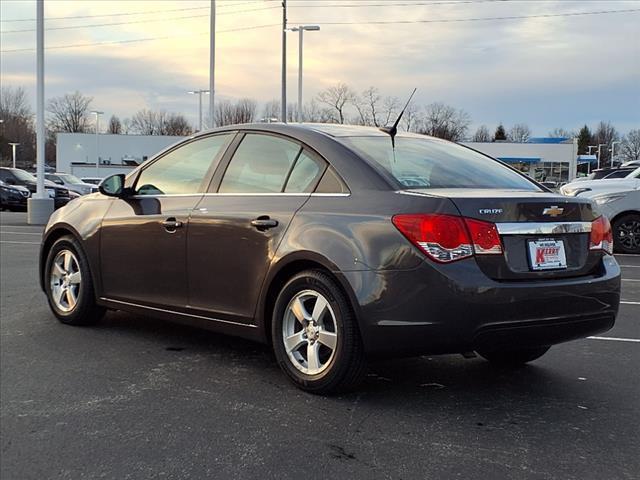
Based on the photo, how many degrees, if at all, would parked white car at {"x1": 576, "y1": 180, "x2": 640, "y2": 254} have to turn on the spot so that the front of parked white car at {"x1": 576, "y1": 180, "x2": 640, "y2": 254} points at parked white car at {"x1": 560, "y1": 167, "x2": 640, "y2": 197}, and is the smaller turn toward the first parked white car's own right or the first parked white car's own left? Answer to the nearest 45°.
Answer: approximately 90° to the first parked white car's own right

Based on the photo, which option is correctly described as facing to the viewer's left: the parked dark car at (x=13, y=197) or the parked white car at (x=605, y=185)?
the parked white car

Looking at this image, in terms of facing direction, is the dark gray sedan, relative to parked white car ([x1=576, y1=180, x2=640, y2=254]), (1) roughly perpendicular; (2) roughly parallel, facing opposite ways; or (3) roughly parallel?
roughly perpendicular

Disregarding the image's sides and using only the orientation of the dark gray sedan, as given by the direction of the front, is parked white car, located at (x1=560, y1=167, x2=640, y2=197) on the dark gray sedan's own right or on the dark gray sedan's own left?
on the dark gray sedan's own right

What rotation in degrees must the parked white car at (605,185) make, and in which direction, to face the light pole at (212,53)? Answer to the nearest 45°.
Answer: approximately 45° to its right

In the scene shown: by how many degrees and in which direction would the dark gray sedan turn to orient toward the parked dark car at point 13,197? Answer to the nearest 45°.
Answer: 0° — it already faces it

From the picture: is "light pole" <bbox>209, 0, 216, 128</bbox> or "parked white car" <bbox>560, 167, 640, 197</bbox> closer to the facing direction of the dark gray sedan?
the light pole

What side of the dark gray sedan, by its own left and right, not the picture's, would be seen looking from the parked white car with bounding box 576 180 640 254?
right

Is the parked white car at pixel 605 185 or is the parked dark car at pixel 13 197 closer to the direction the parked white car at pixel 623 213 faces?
the parked dark car

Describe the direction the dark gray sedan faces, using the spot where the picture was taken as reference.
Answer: facing away from the viewer and to the left of the viewer

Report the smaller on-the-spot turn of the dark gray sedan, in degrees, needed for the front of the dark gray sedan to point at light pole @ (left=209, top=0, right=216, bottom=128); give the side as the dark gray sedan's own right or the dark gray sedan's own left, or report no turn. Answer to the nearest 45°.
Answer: approximately 45° to the dark gray sedan's own right

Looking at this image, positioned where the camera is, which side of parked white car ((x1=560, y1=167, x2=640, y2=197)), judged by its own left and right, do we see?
left

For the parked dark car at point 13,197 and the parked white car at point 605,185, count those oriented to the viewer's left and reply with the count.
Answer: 1
